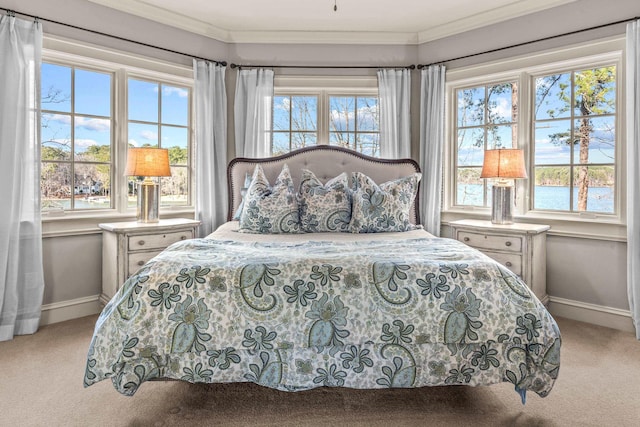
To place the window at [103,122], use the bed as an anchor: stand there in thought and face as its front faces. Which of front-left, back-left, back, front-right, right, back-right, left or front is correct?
back-right

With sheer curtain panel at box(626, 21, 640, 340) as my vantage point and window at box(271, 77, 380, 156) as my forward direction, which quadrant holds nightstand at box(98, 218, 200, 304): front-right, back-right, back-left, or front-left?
front-left

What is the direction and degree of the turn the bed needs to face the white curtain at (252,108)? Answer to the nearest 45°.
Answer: approximately 180°

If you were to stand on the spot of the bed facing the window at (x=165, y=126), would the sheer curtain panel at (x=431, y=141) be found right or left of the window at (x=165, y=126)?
right

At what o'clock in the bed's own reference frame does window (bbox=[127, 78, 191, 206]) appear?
The window is roughly at 5 o'clock from the bed.

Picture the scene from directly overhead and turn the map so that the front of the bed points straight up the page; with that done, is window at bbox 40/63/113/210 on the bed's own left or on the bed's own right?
on the bed's own right

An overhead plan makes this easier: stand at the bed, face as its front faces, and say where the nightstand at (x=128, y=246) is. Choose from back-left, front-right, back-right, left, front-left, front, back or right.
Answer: back-right

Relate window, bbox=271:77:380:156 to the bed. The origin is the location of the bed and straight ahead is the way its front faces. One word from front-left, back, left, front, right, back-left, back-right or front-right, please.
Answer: back

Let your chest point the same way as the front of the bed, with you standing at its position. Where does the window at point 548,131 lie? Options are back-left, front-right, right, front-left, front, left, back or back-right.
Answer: back-left

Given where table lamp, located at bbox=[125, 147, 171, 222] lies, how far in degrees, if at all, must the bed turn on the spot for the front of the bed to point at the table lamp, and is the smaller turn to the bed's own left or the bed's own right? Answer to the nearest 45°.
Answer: approximately 135° to the bed's own right

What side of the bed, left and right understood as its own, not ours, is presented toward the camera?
front

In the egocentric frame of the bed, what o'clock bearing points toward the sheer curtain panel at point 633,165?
The sheer curtain panel is roughly at 8 o'clock from the bed.

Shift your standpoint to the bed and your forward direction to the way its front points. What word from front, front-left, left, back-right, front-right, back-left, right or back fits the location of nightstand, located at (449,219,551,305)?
back-left
